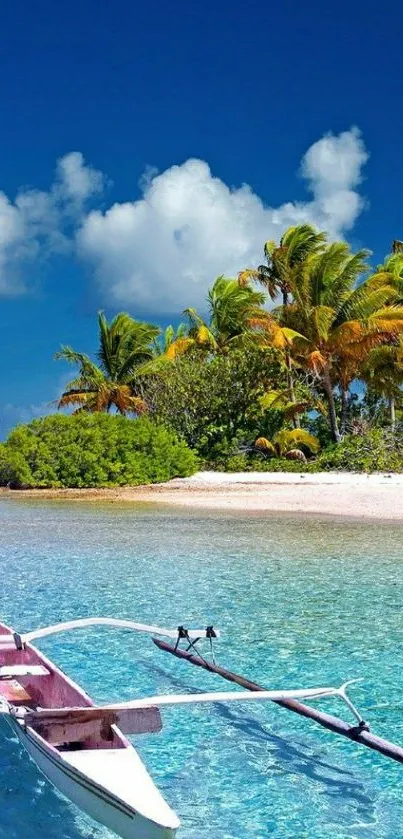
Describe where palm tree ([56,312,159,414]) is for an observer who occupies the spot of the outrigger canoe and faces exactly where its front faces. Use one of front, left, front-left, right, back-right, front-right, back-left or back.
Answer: back-left

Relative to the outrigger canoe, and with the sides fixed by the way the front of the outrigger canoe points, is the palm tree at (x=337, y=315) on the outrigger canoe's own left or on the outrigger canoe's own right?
on the outrigger canoe's own left

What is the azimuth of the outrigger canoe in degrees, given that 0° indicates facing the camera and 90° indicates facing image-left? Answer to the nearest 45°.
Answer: approximately 315°

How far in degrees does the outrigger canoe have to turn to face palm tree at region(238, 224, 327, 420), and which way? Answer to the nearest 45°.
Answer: approximately 135° to its left

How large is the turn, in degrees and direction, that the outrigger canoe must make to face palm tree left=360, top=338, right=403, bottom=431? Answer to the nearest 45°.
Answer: approximately 135° to its left

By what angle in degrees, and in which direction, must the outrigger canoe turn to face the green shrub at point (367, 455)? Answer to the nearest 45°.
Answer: approximately 135° to its left

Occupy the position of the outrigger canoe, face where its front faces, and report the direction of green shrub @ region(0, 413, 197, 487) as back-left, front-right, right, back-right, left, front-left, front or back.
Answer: back-left

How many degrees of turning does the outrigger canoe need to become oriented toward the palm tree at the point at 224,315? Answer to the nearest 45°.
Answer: approximately 135° to its left

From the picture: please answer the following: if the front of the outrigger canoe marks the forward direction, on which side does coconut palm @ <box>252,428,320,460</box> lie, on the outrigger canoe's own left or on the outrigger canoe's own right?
on the outrigger canoe's own left
